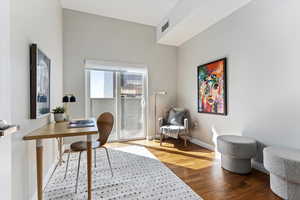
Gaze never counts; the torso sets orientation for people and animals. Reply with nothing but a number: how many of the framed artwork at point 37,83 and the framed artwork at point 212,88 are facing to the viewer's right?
1

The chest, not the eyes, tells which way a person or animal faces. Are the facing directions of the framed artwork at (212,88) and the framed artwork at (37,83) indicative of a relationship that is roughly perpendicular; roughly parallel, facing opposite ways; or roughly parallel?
roughly parallel, facing opposite ways

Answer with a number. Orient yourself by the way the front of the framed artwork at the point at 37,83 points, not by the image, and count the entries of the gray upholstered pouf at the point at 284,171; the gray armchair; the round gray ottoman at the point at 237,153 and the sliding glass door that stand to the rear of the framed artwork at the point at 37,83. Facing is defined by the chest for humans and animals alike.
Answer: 0

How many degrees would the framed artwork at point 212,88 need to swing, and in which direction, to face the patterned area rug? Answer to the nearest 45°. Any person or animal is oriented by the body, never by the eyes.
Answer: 0° — it already faces it

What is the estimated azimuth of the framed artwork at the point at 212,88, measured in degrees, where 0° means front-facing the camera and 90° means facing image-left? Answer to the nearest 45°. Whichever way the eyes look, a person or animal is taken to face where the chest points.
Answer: approximately 45°

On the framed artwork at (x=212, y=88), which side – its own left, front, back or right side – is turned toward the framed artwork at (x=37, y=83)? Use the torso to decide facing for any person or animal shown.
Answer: front

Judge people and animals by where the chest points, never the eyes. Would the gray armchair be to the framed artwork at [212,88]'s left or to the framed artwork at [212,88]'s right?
on its right

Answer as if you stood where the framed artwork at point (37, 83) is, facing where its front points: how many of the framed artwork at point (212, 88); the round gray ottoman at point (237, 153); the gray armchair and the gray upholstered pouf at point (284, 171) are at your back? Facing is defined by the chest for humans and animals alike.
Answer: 0

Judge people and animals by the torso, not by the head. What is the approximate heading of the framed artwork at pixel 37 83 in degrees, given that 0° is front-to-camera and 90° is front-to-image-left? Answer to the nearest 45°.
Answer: approximately 270°

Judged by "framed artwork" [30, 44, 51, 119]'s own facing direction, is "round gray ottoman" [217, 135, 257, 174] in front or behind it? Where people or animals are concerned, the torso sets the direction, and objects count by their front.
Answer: in front

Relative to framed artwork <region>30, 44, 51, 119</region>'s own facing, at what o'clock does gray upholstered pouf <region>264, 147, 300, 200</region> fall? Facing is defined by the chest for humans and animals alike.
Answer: The gray upholstered pouf is roughly at 1 o'clock from the framed artwork.

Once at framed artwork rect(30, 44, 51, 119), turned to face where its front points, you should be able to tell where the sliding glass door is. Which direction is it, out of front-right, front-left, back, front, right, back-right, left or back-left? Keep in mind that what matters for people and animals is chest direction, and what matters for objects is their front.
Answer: front-left

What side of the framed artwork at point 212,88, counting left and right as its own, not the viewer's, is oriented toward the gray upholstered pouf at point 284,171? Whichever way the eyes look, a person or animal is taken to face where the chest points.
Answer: left

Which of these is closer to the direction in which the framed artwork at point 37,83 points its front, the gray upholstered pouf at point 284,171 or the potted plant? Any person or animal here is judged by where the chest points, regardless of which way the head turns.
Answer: the gray upholstered pouf

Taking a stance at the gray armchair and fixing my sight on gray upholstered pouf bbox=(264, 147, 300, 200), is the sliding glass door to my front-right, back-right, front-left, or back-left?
back-right
